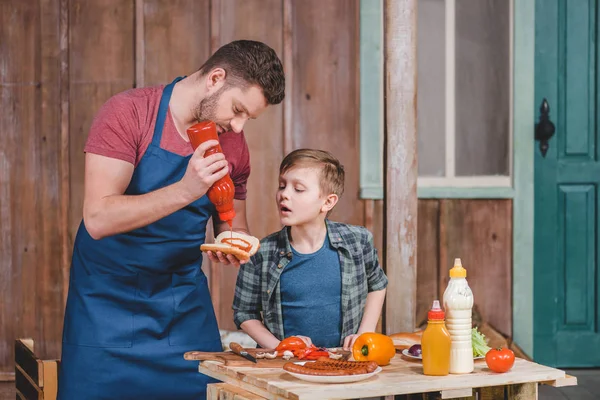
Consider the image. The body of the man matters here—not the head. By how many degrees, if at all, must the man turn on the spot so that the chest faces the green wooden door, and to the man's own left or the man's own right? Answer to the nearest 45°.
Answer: approximately 90° to the man's own left

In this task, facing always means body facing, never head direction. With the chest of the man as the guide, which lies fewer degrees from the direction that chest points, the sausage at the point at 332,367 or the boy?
the sausage

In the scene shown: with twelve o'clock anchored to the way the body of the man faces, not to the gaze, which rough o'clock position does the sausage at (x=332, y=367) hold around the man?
The sausage is roughly at 12 o'clock from the man.

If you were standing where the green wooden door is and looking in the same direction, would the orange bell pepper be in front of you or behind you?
in front

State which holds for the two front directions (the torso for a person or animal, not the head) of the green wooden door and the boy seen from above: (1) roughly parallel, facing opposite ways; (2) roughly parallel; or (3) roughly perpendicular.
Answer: roughly parallel

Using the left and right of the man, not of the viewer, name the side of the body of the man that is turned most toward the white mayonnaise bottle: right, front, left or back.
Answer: front

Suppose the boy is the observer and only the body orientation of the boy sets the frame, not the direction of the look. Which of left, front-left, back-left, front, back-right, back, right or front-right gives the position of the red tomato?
front-left

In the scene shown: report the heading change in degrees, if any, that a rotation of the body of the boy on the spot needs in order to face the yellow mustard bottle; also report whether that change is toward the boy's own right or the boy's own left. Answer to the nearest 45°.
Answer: approximately 45° to the boy's own left

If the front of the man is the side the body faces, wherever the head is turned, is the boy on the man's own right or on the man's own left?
on the man's own left

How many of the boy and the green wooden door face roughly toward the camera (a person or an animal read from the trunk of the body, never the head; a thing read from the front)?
2

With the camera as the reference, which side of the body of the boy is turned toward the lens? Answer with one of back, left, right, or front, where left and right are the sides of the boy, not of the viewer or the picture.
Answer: front

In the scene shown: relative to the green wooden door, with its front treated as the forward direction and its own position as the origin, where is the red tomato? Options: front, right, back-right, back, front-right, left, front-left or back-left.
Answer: front

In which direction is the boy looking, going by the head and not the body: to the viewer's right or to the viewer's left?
to the viewer's left
